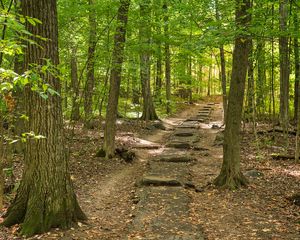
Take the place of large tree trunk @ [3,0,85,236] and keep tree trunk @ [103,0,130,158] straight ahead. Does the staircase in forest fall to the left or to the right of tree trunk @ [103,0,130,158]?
right

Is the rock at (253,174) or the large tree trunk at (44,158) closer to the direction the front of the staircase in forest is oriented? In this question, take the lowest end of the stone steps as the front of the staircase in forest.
the large tree trunk

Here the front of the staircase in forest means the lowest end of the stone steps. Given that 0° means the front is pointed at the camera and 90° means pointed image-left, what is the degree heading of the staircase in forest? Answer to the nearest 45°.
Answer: approximately 0°
